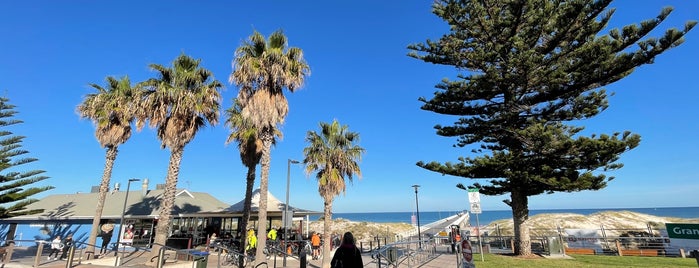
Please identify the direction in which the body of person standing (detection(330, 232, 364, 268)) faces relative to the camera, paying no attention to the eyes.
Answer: away from the camera

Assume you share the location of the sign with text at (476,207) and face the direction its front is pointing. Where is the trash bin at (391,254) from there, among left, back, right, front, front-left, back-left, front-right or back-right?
front-right

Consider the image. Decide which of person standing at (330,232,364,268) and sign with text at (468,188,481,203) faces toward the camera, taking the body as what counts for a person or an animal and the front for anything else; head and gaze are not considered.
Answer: the sign with text

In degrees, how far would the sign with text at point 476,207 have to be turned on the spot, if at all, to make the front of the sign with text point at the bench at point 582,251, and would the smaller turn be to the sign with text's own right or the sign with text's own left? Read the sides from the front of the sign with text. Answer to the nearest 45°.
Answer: approximately 135° to the sign with text's own left

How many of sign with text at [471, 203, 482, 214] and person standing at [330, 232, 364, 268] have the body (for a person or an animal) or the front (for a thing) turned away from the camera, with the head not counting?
1

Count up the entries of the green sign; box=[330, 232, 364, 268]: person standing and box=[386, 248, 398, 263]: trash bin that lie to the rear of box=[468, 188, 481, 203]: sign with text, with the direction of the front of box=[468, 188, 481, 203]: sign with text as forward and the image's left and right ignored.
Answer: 0

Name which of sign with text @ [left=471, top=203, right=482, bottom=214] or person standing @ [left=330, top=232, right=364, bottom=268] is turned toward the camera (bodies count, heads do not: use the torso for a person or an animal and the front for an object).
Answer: the sign with text

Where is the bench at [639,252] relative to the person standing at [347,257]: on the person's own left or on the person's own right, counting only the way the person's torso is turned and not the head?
on the person's own right

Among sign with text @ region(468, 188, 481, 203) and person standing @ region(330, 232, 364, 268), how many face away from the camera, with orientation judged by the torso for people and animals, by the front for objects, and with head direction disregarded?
1

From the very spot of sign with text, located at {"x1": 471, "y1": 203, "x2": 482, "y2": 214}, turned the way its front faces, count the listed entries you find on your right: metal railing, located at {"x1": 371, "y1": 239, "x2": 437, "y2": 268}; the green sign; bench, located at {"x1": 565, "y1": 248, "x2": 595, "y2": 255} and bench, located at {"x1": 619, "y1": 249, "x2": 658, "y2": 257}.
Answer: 1

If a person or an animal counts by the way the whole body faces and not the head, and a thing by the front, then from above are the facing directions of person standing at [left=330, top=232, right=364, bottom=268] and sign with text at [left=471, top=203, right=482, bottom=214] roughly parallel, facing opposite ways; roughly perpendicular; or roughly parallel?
roughly parallel, facing opposite ways

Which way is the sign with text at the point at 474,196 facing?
toward the camera

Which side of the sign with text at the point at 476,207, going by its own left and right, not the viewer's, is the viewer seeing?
front

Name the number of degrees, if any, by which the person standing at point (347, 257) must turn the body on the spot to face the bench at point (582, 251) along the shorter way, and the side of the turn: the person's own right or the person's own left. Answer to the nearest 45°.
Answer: approximately 45° to the person's own right

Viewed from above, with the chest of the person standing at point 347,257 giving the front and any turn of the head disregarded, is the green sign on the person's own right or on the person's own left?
on the person's own right

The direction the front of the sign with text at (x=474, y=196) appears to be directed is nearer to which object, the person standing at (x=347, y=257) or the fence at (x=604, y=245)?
the person standing

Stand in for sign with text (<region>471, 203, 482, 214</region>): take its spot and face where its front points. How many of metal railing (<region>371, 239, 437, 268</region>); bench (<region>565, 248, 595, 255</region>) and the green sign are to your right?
1

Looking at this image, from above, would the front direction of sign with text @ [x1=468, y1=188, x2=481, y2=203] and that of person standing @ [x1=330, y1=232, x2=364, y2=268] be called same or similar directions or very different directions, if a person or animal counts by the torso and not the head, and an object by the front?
very different directions

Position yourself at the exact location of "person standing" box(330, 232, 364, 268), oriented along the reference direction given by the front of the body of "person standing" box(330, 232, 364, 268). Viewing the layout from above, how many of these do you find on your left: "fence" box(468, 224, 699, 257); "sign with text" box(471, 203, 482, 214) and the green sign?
0
